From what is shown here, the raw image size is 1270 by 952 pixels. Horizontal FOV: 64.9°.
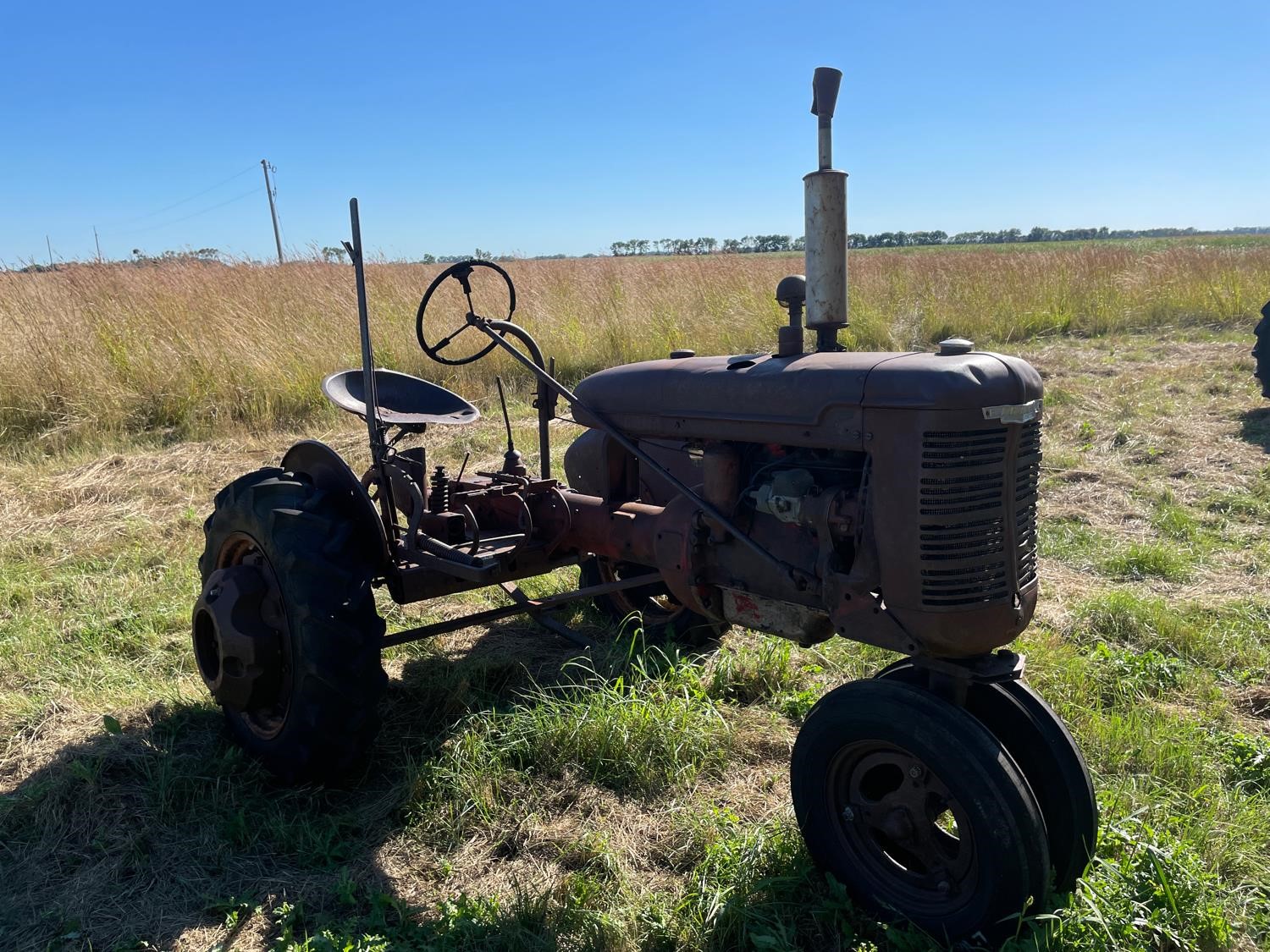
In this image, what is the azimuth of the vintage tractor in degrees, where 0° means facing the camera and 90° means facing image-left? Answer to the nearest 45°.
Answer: approximately 315°
